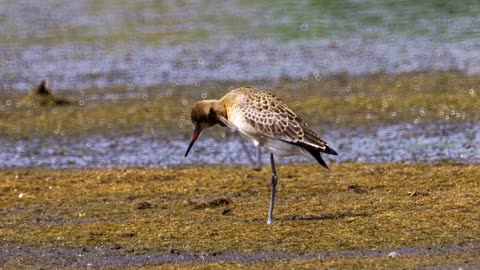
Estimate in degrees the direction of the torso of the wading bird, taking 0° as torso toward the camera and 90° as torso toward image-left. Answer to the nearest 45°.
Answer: approximately 90°
